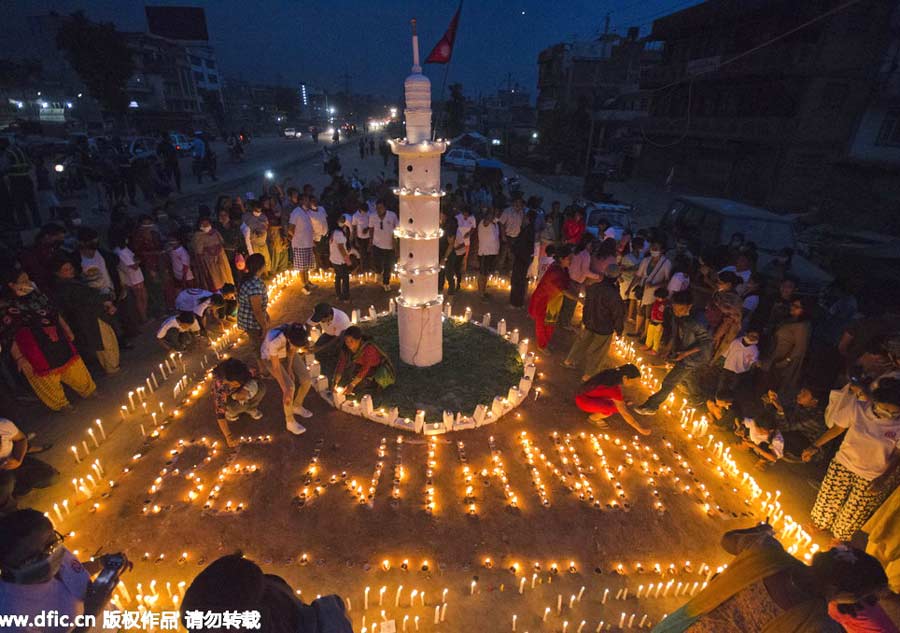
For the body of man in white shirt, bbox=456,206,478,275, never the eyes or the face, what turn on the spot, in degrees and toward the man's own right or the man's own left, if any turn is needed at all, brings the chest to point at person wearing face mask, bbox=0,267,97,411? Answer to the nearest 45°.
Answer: approximately 45° to the man's own right

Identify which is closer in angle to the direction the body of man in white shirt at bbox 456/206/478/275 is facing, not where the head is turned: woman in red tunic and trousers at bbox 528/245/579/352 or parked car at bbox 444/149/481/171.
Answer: the woman in red tunic and trousers

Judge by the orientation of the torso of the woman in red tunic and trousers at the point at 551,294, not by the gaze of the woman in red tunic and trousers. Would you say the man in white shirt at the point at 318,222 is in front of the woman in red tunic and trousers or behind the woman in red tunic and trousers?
behind

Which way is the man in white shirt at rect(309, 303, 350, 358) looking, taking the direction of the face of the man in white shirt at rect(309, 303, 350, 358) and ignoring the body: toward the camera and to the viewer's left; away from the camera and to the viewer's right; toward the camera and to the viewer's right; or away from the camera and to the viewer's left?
toward the camera and to the viewer's left

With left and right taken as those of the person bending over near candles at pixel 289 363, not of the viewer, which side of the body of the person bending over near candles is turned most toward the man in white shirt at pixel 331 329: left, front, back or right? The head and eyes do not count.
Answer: left
